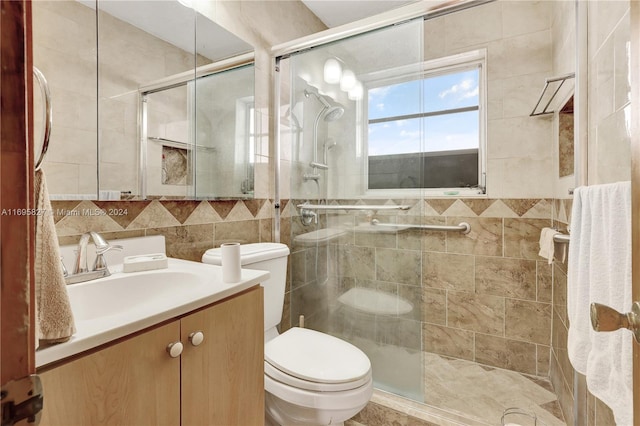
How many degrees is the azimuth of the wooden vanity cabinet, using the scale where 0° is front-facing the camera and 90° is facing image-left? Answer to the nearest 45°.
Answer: approximately 315°

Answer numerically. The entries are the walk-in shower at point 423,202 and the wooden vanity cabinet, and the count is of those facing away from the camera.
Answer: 0

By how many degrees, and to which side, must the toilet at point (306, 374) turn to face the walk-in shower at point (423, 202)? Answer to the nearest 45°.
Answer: approximately 90° to its left

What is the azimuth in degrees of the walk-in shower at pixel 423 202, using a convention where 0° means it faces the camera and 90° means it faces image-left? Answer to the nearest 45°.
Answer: approximately 45°

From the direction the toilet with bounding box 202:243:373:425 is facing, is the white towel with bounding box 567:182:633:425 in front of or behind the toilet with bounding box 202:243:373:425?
in front

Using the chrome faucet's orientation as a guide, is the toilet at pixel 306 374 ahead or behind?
ahead
